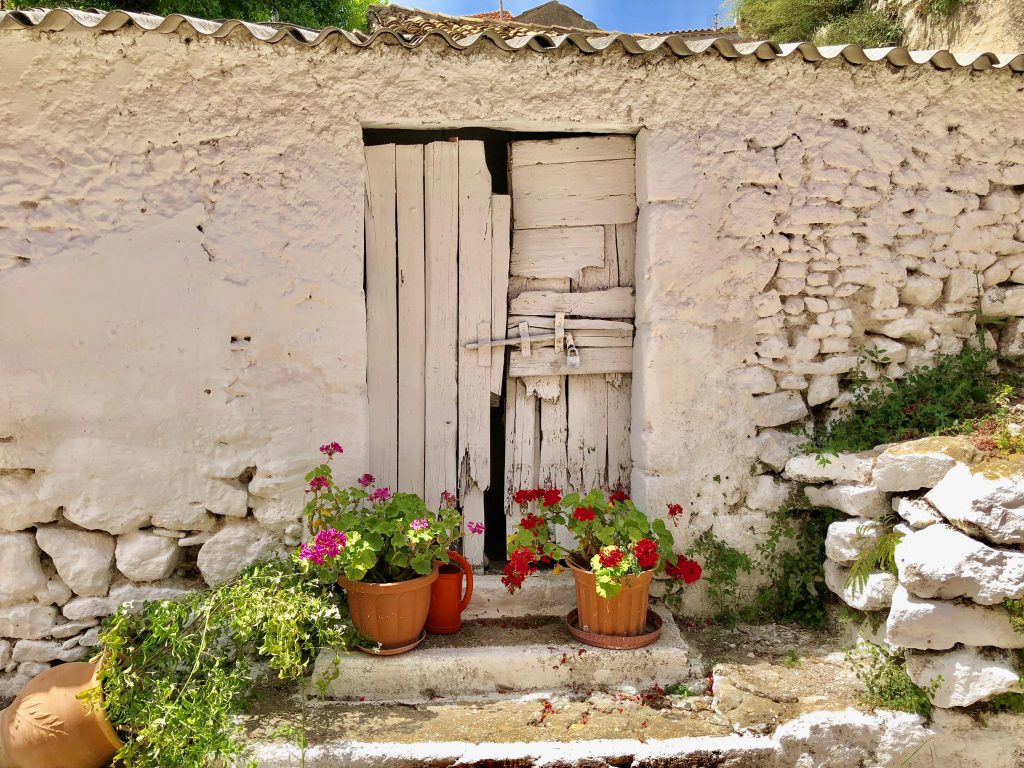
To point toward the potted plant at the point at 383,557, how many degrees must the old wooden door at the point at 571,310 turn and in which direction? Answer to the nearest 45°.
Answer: approximately 45° to its right

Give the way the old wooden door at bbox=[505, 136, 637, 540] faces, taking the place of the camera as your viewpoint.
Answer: facing the viewer

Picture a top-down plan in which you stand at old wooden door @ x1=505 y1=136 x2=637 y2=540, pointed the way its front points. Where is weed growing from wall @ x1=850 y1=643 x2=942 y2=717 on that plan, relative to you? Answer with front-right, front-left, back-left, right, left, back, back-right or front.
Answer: front-left

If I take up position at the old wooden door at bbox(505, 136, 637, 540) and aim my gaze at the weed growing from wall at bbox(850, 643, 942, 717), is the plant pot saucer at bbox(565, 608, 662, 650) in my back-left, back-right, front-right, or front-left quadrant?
front-right

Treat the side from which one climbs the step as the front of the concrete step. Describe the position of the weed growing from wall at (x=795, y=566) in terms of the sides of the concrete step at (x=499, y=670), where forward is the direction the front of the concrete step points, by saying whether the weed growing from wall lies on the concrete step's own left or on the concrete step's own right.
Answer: on the concrete step's own left

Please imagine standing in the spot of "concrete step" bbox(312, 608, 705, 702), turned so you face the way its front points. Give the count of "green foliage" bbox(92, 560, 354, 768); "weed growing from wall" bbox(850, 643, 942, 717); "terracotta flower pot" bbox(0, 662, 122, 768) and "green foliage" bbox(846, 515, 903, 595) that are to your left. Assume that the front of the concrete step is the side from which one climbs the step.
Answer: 2

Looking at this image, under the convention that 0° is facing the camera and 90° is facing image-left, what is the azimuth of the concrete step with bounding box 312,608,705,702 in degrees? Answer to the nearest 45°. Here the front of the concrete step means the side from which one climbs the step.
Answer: approximately 0°

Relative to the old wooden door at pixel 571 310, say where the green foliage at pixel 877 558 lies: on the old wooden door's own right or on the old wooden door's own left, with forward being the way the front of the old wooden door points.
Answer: on the old wooden door's own left

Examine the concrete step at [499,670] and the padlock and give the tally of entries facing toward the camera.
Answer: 2

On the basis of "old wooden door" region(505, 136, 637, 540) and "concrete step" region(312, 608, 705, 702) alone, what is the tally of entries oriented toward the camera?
2

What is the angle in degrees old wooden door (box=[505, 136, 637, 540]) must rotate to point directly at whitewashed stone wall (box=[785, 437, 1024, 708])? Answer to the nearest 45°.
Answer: approximately 45° to its left
